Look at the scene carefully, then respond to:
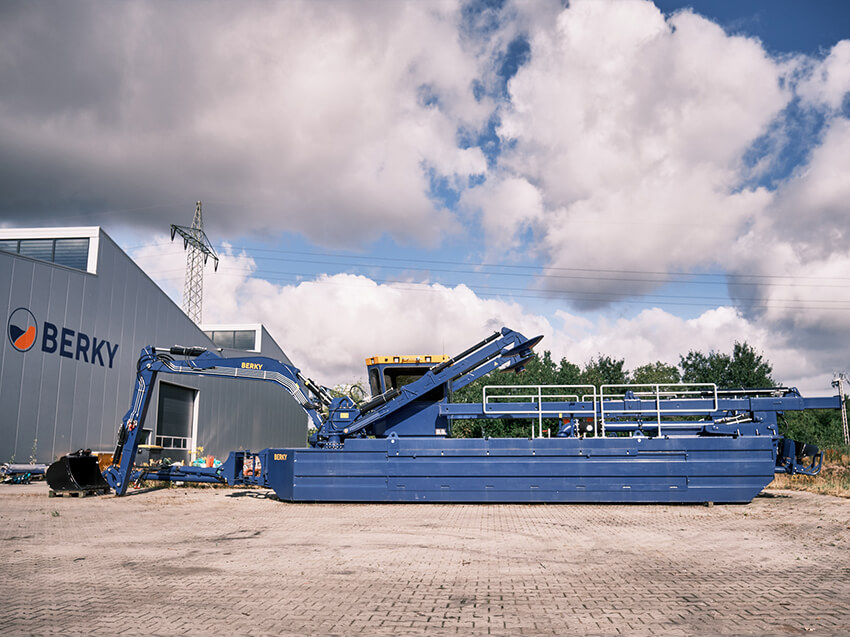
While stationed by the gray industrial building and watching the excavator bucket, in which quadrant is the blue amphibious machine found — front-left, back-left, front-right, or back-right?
front-left

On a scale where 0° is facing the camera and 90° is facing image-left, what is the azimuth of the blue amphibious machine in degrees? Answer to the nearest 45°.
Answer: approximately 90°

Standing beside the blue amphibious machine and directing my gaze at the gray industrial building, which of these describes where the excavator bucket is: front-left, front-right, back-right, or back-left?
front-left

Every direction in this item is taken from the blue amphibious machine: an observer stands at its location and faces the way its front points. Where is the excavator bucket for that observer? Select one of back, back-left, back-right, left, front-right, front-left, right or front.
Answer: front

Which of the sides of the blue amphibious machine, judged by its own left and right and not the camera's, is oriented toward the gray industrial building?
front
